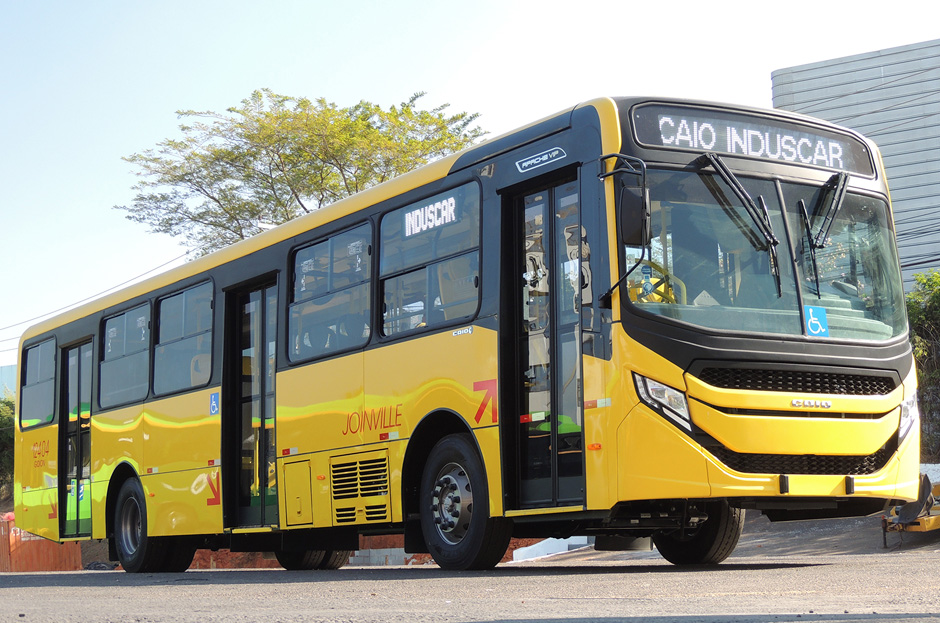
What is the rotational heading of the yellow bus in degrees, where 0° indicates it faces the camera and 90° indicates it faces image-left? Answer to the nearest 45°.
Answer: approximately 315°

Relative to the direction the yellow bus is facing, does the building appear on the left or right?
on its left

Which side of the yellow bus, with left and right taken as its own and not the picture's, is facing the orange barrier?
back
